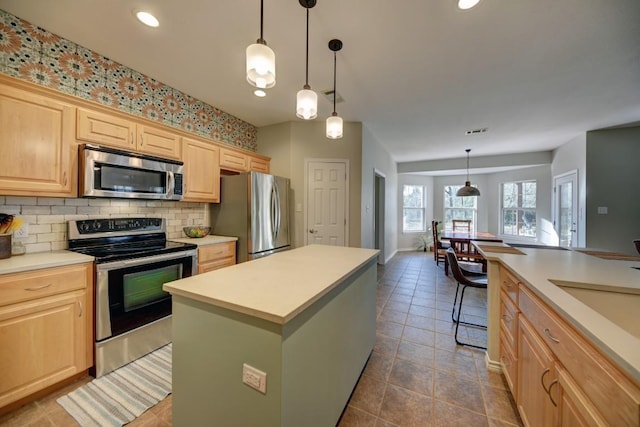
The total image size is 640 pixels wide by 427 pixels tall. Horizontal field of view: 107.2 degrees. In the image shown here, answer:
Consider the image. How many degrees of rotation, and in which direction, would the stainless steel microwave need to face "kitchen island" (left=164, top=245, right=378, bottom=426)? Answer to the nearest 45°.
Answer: approximately 45° to its right

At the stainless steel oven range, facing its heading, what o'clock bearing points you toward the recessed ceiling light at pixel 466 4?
The recessed ceiling light is roughly at 12 o'clock from the stainless steel oven range.

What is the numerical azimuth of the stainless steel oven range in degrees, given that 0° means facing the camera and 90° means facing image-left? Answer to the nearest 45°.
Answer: approximately 315°

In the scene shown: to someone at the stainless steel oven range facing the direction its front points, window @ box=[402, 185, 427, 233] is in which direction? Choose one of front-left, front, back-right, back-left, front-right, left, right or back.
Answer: front-left

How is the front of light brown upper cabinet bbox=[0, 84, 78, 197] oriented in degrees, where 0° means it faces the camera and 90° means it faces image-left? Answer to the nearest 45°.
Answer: approximately 315°

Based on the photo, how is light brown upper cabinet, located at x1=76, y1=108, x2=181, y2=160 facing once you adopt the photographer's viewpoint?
facing the viewer and to the right of the viewer

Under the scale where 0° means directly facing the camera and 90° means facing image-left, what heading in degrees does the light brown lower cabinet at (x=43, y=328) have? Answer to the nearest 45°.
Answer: approximately 315°

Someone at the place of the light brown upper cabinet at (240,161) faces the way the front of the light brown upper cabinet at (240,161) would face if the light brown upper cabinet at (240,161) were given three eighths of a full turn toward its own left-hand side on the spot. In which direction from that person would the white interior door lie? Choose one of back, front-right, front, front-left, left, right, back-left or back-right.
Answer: right

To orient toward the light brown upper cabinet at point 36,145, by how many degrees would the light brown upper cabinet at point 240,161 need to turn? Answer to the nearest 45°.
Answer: approximately 90° to its right

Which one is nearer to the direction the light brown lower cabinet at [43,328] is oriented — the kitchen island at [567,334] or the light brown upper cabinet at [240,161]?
the kitchen island

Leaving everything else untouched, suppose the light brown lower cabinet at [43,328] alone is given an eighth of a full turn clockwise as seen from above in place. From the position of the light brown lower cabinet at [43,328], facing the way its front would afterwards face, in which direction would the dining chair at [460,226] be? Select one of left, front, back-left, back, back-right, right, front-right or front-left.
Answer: left

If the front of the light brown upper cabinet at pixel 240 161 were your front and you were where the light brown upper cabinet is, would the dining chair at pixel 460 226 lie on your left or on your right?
on your left

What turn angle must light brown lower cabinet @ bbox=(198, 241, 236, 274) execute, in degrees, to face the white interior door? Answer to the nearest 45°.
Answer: approximately 45° to its left

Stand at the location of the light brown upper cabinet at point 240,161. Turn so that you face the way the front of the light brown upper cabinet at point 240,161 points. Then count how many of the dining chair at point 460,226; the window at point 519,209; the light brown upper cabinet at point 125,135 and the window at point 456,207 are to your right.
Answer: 1
